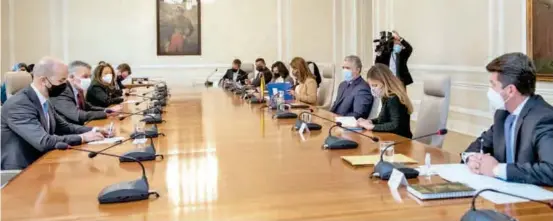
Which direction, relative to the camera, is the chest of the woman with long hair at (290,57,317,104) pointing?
to the viewer's left

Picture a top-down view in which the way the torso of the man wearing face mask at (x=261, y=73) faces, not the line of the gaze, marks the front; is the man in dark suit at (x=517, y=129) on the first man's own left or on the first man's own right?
on the first man's own left

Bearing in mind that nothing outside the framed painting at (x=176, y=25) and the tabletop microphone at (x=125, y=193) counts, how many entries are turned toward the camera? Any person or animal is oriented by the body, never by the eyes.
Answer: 1

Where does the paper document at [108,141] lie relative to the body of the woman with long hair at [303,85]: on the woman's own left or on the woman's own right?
on the woman's own left

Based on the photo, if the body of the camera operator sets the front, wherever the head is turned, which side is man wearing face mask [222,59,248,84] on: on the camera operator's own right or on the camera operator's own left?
on the camera operator's own right

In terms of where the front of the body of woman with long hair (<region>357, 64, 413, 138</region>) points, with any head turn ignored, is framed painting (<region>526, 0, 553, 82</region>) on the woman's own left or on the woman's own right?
on the woman's own right

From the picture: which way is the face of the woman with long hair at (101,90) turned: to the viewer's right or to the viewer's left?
to the viewer's right

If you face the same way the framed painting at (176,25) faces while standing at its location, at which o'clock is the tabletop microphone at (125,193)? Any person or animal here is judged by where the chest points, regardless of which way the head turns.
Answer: The tabletop microphone is roughly at 12 o'clock from the framed painting.

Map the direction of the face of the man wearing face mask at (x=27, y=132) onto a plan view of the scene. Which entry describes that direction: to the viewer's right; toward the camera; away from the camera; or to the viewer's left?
to the viewer's right
